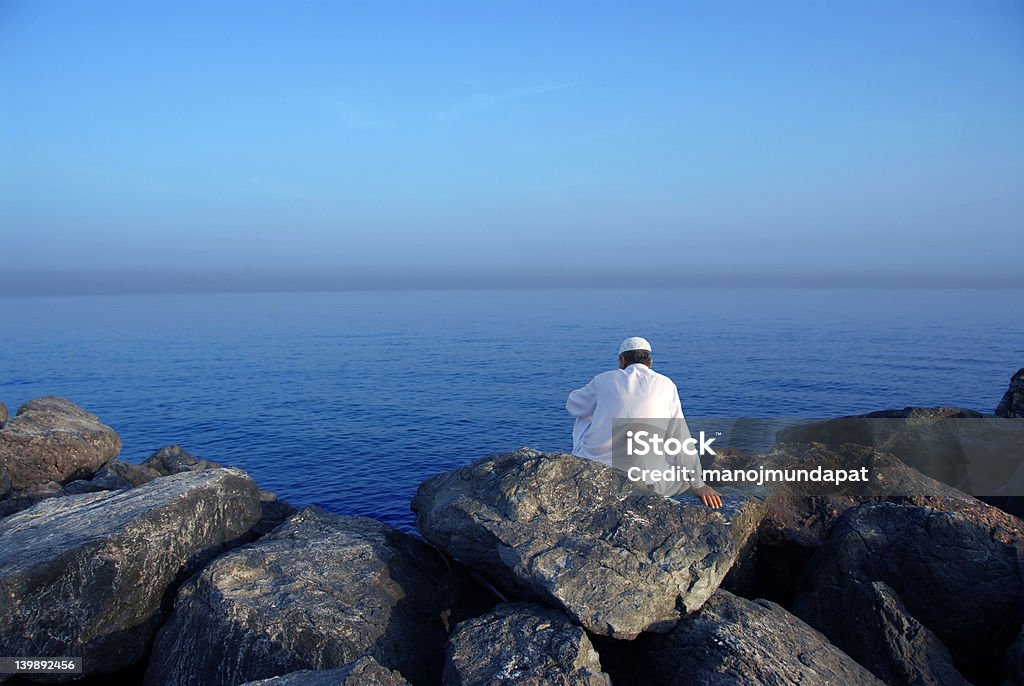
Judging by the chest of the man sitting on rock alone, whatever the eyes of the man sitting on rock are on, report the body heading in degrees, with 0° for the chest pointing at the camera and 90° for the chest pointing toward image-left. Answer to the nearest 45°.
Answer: approximately 180°

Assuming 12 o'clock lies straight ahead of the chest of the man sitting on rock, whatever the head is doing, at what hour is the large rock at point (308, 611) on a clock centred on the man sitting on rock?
The large rock is roughly at 8 o'clock from the man sitting on rock.

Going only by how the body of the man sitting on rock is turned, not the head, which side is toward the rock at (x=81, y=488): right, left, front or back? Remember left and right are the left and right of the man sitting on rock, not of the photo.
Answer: left

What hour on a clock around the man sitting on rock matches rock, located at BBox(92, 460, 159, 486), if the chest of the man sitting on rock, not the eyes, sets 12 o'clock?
The rock is roughly at 10 o'clock from the man sitting on rock.

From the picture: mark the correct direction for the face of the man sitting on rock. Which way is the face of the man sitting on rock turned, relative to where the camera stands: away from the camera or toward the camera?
away from the camera

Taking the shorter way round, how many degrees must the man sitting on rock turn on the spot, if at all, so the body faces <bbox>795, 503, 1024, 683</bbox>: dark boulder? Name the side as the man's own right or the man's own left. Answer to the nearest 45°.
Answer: approximately 90° to the man's own right

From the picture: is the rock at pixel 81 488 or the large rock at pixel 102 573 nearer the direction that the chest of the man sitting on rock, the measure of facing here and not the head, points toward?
the rock

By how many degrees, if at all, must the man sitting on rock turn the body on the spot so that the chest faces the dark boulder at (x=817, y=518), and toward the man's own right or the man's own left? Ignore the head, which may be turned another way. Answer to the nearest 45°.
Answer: approximately 45° to the man's own right

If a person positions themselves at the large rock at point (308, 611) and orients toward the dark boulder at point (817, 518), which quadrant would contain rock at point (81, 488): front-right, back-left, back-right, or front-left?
back-left
